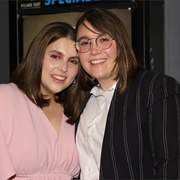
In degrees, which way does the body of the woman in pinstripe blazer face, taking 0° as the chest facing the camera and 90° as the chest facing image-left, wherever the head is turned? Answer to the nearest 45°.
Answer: approximately 45°

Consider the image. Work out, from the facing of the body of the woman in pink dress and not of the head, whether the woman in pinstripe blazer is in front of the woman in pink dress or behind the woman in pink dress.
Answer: in front

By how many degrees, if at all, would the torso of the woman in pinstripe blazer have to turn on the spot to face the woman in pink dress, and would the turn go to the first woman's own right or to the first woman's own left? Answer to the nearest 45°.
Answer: approximately 90° to the first woman's own right

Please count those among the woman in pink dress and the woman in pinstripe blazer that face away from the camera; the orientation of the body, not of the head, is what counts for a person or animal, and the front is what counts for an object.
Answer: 0

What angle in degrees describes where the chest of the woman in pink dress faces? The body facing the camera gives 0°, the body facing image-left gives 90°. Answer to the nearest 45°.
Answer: approximately 315°
